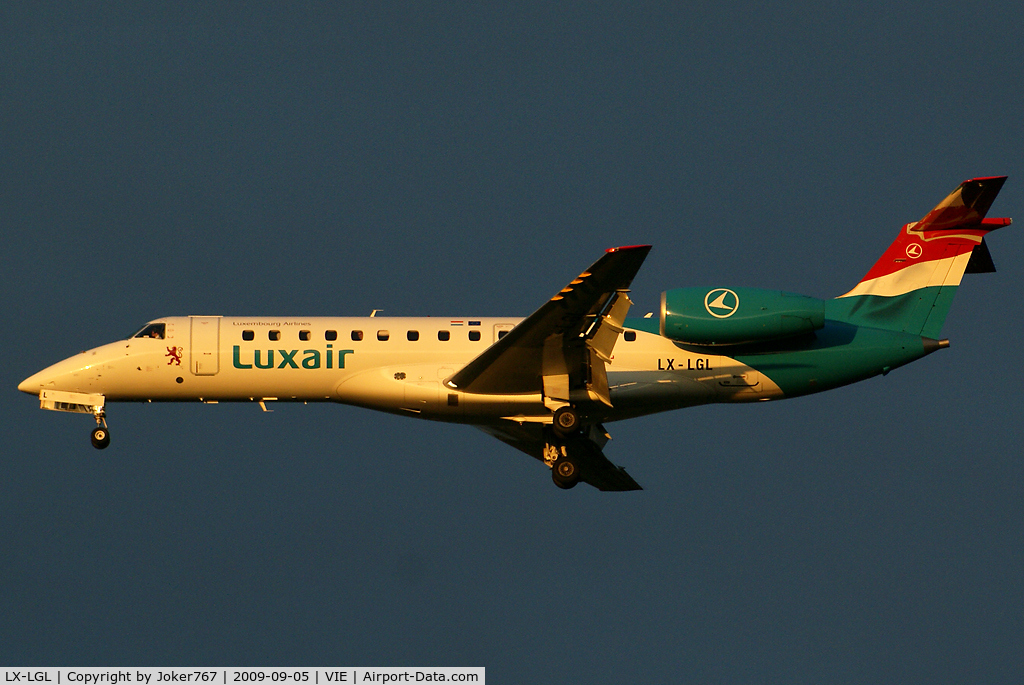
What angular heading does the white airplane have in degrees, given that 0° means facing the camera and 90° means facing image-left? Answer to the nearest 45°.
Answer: approximately 90°
